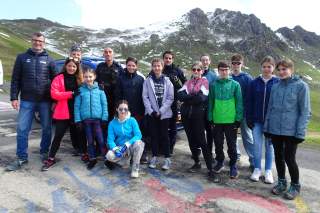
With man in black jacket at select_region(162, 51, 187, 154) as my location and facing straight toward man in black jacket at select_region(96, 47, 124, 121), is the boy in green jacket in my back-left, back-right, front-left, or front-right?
back-left

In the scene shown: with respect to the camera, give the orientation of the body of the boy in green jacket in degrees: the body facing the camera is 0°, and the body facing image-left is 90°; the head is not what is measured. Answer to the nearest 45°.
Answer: approximately 0°

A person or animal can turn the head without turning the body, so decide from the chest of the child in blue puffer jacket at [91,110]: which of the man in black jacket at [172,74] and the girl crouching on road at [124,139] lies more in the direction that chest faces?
the girl crouching on road

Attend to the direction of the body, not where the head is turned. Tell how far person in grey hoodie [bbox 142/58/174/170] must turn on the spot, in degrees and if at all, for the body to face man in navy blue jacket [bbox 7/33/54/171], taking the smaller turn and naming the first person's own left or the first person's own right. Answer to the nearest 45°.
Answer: approximately 90° to the first person's own right

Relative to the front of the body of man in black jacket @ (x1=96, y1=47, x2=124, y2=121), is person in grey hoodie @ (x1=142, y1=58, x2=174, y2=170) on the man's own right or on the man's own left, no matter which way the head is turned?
on the man's own left

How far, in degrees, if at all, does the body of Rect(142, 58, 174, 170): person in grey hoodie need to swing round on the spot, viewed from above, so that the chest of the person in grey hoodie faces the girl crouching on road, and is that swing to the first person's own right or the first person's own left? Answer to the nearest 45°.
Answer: approximately 45° to the first person's own right
